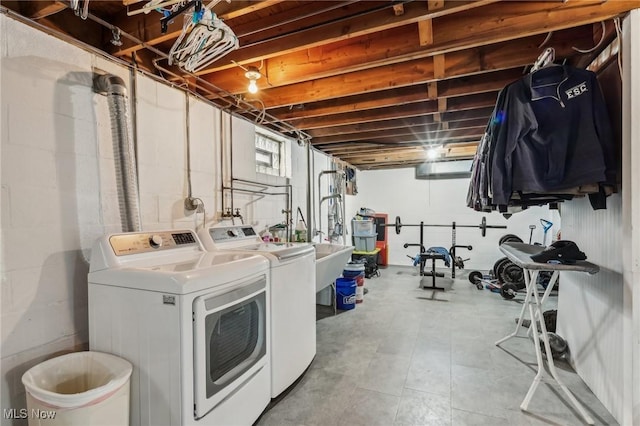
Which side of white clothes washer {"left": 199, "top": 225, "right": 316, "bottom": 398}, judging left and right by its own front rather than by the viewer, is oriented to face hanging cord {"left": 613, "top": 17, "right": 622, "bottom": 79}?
front

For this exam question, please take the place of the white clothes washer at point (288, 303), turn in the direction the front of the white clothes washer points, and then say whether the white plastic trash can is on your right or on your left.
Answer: on your right

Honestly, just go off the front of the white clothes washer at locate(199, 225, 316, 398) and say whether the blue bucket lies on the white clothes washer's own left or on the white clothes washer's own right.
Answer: on the white clothes washer's own left

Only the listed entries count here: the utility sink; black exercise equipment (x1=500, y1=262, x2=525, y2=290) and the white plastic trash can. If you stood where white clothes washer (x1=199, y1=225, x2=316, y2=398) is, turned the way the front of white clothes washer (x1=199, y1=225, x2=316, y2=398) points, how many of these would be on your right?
1

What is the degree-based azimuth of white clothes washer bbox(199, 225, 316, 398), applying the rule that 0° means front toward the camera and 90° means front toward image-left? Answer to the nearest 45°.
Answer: approximately 315°

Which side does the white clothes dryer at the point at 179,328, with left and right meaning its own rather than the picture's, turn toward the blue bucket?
left

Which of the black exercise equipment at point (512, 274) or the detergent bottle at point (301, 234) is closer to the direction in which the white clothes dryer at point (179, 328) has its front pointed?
the black exercise equipment

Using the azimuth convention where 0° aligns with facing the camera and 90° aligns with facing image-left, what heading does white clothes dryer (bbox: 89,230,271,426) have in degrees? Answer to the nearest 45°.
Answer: approximately 315°

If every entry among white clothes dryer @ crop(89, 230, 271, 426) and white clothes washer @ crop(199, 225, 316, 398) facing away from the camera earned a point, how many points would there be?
0
